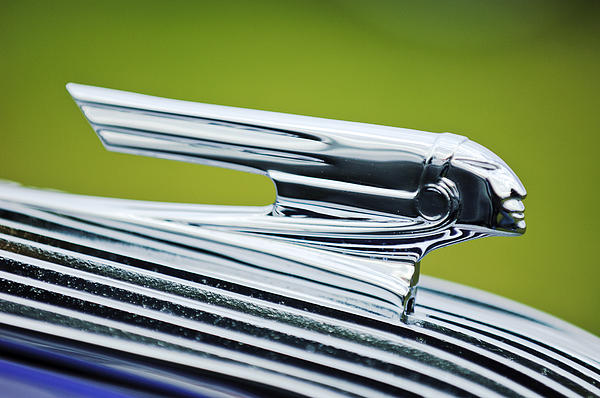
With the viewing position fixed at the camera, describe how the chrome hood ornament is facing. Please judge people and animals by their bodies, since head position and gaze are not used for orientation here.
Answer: facing to the right of the viewer
